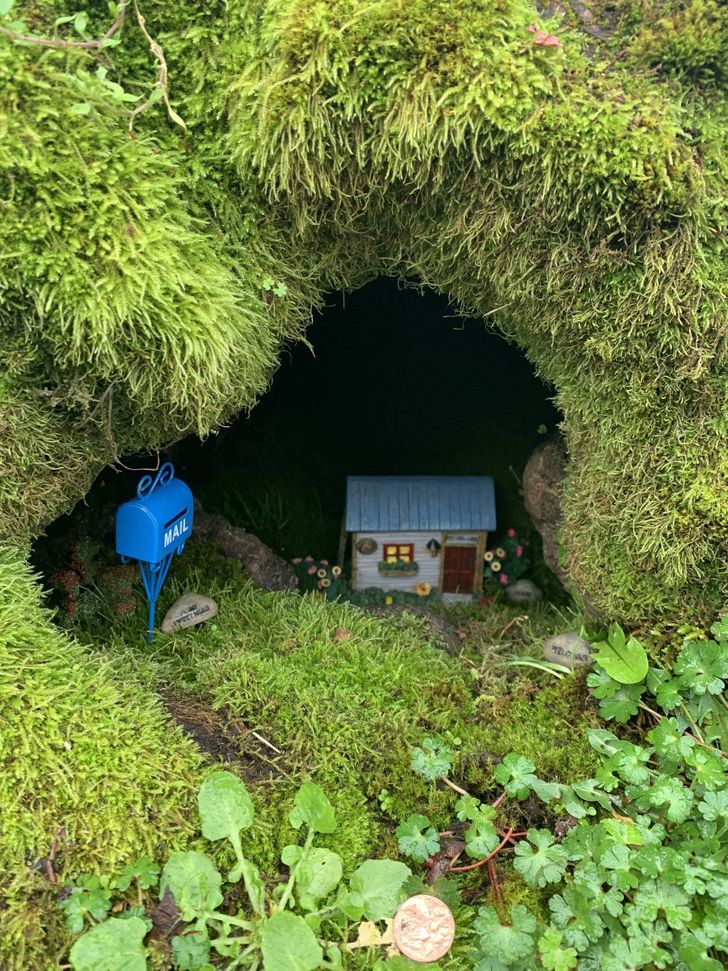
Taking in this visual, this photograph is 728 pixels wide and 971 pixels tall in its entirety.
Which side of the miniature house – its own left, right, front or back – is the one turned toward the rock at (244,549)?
right

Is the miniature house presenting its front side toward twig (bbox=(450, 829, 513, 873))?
yes

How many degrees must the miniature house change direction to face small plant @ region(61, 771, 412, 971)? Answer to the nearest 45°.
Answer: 0° — it already faces it

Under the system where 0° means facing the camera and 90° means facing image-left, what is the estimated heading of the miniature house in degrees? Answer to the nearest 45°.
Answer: approximately 0°
